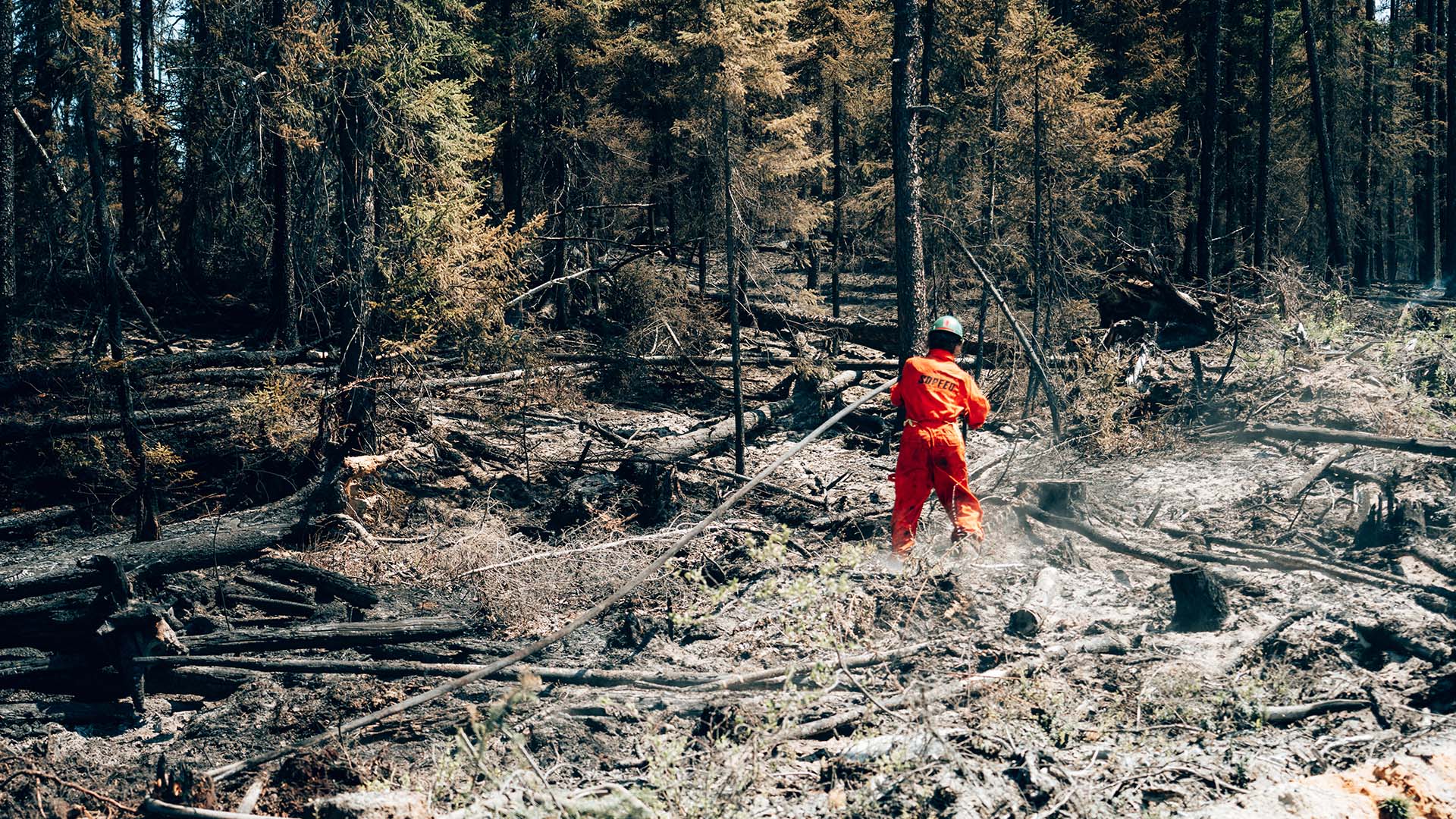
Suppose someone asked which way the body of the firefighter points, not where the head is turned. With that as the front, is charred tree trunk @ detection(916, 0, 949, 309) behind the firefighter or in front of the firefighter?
in front

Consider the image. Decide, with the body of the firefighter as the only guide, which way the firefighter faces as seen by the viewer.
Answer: away from the camera

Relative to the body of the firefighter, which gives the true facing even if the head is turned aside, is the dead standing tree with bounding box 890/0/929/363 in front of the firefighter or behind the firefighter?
in front

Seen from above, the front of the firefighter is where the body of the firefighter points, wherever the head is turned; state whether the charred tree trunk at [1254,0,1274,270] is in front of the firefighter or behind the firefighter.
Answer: in front

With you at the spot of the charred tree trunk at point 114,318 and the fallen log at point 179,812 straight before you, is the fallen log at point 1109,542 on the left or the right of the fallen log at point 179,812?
left

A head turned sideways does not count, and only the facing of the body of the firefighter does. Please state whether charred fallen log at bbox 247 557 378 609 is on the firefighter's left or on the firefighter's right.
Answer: on the firefighter's left

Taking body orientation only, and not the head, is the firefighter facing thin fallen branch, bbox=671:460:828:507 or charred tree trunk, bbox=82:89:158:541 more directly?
the thin fallen branch

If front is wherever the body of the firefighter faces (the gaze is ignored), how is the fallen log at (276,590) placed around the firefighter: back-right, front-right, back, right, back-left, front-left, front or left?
left

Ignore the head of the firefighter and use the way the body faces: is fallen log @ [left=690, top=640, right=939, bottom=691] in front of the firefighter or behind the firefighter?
behind

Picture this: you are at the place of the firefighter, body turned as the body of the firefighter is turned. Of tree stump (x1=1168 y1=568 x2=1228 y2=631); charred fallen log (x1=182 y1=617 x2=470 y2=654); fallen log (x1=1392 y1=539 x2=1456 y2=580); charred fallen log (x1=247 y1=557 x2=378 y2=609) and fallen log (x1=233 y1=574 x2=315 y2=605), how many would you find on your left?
3

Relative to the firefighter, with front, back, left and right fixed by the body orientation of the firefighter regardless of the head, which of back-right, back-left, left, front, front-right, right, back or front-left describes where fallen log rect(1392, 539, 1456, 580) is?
right

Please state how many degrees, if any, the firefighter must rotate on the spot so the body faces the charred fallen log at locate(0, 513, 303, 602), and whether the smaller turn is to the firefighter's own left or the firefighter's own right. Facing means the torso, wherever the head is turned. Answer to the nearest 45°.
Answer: approximately 90° to the firefighter's own left

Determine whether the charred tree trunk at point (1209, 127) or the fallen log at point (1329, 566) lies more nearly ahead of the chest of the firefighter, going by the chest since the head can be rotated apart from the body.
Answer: the charred tree trunk

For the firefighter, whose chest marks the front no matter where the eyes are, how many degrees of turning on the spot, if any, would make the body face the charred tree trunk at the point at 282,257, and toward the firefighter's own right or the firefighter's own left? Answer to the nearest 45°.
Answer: approximately 45° to the firefighter's own left

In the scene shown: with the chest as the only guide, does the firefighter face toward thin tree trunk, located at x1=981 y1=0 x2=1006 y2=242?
yes
